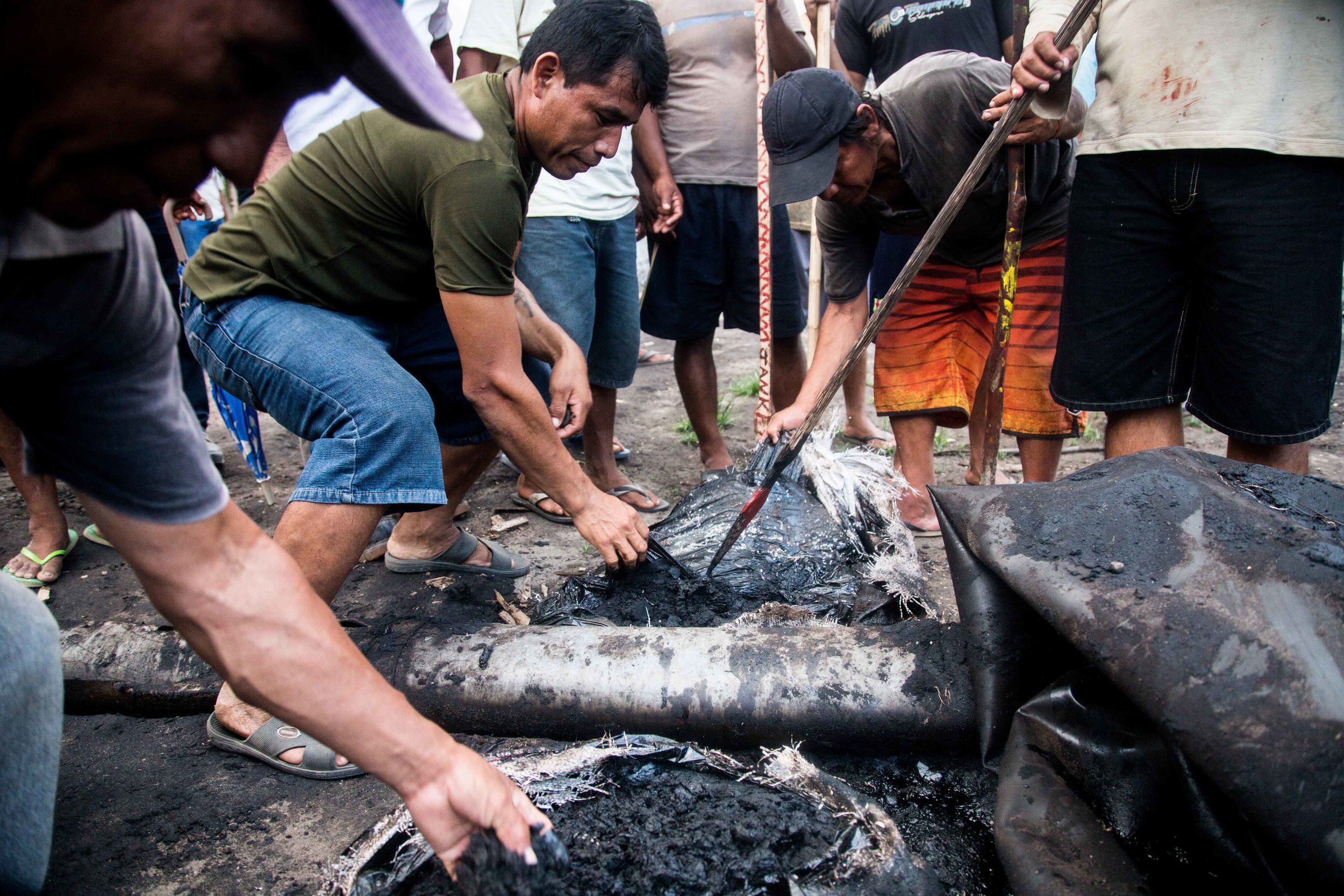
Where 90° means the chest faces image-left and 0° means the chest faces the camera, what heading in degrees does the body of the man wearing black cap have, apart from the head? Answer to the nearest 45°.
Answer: approximately 45°

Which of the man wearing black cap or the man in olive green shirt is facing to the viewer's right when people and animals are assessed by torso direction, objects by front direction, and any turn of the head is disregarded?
the man in olive green shirt

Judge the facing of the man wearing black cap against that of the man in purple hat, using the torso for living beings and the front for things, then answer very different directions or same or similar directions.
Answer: very different directions

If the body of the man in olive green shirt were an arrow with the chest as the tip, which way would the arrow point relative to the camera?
to the viewer's right

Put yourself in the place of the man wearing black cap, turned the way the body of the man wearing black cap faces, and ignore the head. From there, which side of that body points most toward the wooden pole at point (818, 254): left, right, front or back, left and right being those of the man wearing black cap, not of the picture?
right

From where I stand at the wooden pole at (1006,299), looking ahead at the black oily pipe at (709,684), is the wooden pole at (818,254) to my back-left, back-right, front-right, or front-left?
back-right

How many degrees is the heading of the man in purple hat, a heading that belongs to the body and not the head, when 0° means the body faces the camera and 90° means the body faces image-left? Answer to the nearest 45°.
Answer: approximately 270°
